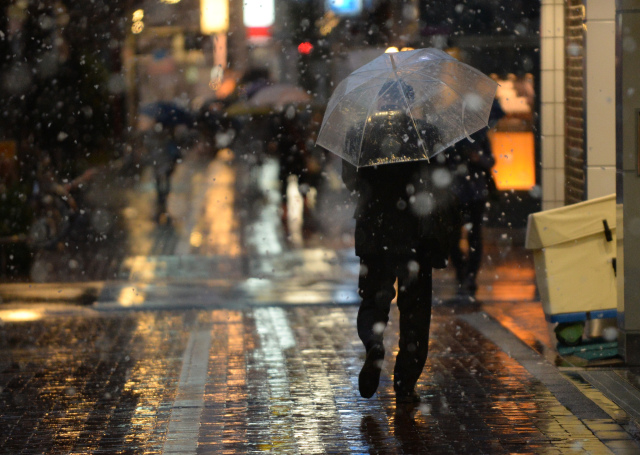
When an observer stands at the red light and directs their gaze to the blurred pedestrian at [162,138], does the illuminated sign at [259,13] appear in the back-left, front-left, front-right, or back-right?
front-right

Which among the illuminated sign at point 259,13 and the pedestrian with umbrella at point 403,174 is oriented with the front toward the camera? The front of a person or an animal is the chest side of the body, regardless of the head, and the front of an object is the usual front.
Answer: the illuminated sign

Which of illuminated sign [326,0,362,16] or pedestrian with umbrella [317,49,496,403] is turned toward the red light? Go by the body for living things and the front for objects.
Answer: the pedestrian with umbrella

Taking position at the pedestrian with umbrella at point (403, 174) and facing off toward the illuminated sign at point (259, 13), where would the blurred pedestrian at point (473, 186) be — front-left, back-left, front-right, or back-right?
front-right

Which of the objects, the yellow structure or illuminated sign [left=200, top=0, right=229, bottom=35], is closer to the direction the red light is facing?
the yellow structure

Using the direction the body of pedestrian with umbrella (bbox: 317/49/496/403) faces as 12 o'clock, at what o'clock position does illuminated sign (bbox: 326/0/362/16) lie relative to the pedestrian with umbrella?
The illuminated sign is roughly at 12 o'clock from the pedestrian with umbrella.

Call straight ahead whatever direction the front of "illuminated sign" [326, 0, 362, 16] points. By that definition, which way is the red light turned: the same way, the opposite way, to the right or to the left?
the same way

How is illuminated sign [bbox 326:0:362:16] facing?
toward the camera

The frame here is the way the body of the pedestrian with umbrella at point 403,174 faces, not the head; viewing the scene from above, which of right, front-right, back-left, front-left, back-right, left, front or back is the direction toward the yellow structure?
front-right

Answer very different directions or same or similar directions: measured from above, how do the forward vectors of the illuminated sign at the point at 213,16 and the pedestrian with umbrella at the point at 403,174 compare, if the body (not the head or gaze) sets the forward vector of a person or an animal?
very different directions

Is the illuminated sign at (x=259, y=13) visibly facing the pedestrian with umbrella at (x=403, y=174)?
yes

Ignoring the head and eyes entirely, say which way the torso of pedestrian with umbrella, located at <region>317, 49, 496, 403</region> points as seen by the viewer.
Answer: away from the camera

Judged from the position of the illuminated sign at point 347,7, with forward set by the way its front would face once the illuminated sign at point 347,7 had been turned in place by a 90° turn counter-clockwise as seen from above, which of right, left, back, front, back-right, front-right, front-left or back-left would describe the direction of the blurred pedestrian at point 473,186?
right

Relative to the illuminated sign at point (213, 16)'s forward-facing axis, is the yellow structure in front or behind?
in front

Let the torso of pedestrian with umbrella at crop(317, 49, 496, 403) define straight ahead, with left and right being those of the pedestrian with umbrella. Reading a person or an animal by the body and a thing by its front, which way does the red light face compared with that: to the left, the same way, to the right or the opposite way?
the opposite way

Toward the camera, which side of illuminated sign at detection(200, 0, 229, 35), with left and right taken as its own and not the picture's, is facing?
front

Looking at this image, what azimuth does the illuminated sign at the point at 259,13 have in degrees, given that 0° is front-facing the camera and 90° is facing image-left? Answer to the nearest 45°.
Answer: approximately 0°

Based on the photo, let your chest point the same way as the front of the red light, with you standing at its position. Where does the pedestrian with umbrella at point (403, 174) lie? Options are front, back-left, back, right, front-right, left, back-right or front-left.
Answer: front

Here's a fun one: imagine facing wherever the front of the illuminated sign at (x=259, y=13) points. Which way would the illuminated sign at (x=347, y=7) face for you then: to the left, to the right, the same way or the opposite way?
the same way
